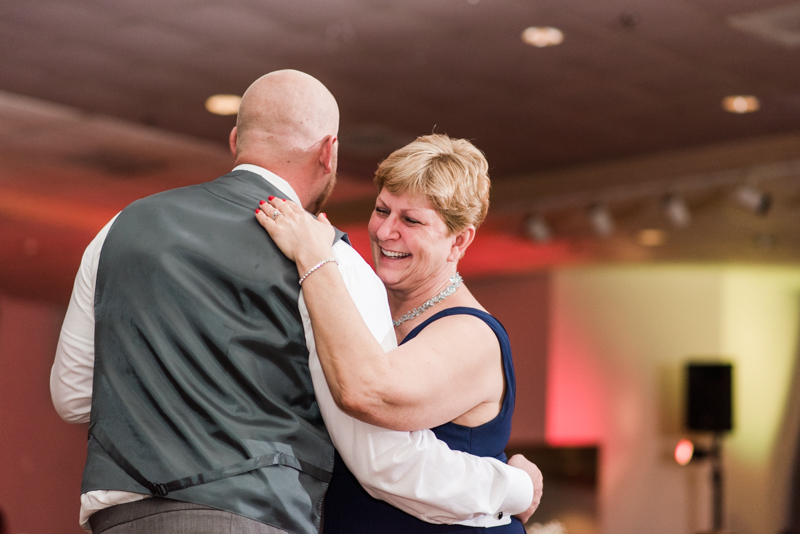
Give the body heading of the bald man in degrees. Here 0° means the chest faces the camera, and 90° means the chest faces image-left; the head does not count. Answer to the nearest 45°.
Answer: approximately 225°

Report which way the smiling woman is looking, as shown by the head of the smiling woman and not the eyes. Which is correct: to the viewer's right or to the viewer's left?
to the viewer's left

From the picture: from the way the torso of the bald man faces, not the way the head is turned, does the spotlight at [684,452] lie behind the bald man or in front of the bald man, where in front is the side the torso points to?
in front

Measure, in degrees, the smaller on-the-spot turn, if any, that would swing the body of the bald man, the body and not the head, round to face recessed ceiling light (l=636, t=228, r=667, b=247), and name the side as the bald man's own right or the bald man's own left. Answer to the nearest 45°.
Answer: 0° — they already face it

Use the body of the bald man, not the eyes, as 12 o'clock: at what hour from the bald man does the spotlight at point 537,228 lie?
The spotlight is roughly at 11 o'clock from the bald man.

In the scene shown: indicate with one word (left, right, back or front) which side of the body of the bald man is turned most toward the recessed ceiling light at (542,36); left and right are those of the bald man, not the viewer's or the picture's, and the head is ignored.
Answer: front

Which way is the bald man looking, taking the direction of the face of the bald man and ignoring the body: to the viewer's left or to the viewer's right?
to the viewer's right

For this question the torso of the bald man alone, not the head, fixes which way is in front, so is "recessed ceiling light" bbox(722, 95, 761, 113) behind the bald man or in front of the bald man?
in front

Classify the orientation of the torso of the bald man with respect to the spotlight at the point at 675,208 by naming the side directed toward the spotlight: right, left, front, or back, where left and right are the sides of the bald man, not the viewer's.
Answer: front

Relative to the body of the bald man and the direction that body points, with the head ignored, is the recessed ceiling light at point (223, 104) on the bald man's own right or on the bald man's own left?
on the bald man's own left

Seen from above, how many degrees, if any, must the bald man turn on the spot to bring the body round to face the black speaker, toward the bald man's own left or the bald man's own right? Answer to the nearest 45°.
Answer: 0° — they already face it
